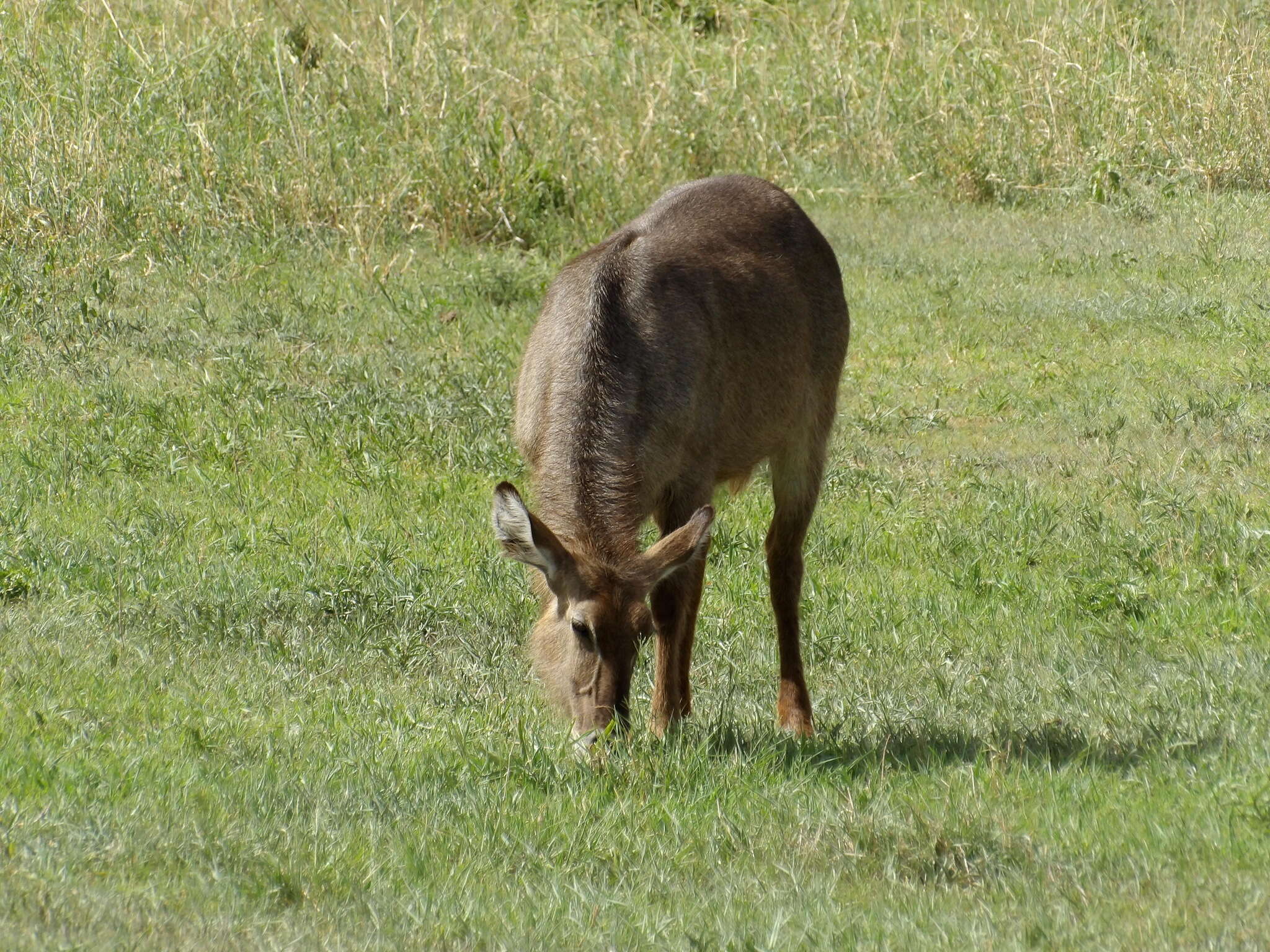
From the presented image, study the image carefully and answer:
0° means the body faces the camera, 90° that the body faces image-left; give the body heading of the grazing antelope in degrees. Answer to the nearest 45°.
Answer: approximately 45°
